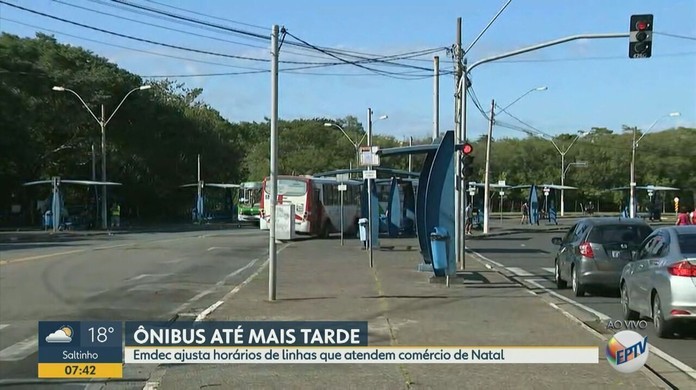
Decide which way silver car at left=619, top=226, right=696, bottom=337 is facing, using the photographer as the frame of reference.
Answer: facing away from the viewer and to the left of the viewer

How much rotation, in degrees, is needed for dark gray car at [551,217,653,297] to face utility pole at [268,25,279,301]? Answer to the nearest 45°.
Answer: approximately 90° to its left

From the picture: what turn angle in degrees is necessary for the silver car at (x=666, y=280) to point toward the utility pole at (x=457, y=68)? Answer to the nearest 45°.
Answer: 0° — it already faces it

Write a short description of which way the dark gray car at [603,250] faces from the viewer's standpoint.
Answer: facing away from the viewer and to the left of the viewer

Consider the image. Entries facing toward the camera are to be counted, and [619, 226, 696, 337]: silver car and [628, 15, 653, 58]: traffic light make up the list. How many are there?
1

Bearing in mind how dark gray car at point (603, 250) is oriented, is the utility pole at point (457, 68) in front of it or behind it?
in front

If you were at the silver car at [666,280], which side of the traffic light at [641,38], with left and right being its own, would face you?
front

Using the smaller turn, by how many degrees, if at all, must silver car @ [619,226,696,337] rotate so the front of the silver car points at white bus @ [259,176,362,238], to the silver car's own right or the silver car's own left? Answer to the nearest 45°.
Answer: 0° — it already faces it
